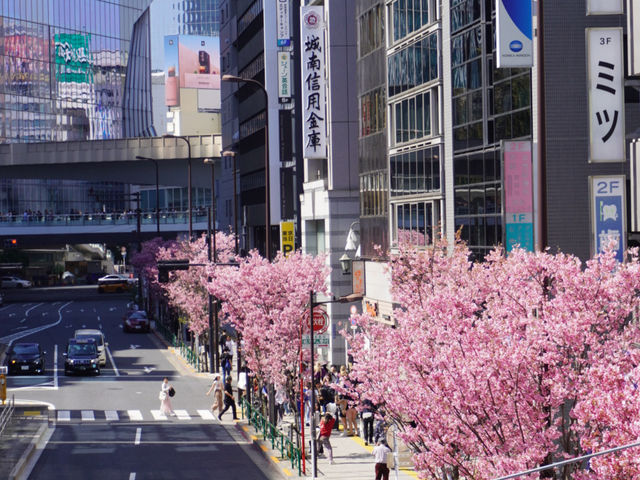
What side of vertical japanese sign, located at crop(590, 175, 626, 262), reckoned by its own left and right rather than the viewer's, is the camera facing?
front

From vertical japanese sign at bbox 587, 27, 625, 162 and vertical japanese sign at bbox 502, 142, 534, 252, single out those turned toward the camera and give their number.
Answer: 2

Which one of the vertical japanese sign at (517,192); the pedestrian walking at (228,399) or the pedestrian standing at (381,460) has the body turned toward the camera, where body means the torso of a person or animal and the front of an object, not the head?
the vertical japanese sign

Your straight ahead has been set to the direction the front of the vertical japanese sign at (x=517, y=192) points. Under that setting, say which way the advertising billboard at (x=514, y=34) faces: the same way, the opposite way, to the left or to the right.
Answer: the same way

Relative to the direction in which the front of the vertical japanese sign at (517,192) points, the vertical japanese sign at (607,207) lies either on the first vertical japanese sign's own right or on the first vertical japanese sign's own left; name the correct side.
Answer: on the first vertical japanese sign's own left

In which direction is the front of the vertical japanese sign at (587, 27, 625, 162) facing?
toward the camera

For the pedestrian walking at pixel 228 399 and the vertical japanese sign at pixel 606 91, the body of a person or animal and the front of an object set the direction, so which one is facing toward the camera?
the vertical japanese sign

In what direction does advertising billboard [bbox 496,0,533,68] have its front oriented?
toward the camera

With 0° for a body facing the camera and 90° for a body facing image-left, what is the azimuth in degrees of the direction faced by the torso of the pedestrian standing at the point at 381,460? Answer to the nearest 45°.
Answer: approximately 180°

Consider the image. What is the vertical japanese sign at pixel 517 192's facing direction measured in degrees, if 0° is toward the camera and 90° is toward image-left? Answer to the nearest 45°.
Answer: approximately 0°

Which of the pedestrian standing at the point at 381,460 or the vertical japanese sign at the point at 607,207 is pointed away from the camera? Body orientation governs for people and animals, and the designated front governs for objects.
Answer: the pedestrian standing

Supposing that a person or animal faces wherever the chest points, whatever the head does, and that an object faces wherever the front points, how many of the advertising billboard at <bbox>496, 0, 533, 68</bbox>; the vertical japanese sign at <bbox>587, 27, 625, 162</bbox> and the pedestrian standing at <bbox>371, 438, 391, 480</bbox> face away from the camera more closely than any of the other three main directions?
1

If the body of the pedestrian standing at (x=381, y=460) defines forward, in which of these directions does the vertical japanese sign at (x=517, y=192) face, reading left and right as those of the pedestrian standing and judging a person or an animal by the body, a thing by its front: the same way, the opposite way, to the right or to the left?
the opposite way
